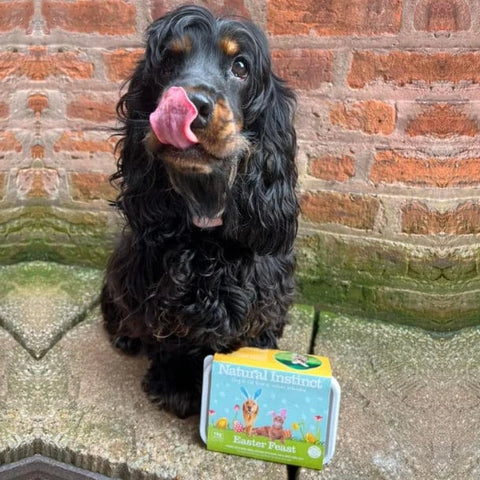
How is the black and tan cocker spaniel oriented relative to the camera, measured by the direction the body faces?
toward the camera
